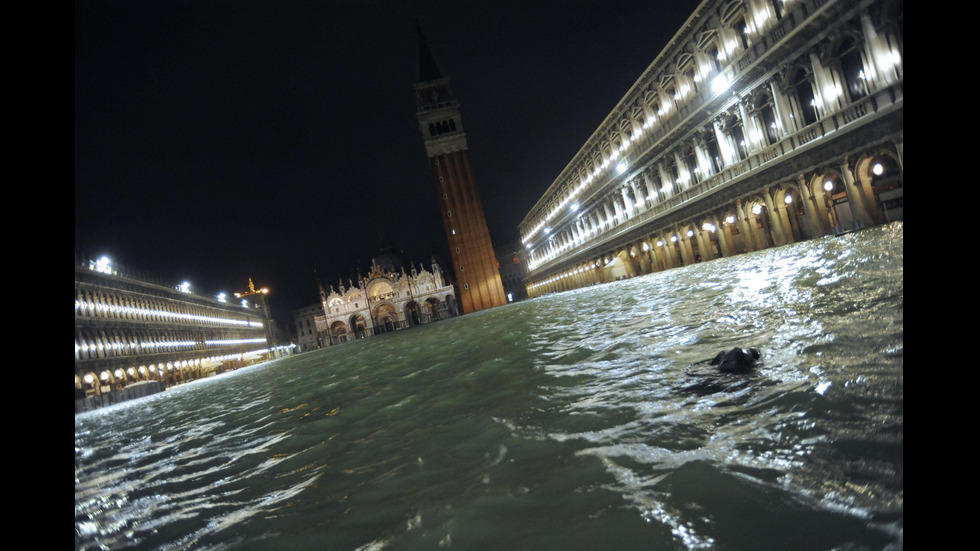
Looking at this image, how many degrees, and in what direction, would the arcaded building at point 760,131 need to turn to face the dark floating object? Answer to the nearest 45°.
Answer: approximately 45° to its left

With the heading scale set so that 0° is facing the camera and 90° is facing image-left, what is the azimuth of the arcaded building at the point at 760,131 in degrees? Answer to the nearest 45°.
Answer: approximately 45°
